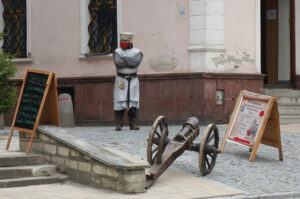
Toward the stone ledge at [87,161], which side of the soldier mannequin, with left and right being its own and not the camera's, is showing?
front

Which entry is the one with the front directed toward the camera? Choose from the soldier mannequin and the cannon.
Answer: the soldier mannequin

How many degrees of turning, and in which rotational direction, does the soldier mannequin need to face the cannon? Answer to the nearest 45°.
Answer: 0° — it already faces it

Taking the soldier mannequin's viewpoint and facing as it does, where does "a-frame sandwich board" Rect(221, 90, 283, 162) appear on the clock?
a-frame sandwich board is roughly at 11 o'clock from soldier mannequin.

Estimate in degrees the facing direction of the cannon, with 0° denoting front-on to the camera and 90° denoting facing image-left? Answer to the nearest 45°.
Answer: approximately 225°

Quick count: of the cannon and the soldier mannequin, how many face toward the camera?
1

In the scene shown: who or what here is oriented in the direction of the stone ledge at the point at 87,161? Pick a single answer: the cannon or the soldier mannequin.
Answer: the soldier mannequin

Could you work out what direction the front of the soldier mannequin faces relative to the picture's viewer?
facing the viewer

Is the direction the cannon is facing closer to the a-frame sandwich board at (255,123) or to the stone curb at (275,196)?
the a-frame sandwich board

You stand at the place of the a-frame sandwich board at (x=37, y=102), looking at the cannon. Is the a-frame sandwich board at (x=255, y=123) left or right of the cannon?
left

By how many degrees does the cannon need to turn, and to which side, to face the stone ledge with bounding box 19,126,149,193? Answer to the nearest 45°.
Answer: approximately 135° to its left

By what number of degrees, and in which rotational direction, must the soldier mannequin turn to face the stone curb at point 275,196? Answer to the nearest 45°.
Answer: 0° — it already faces it

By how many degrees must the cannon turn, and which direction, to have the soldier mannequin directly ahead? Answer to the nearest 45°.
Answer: approximately 45° to its left
